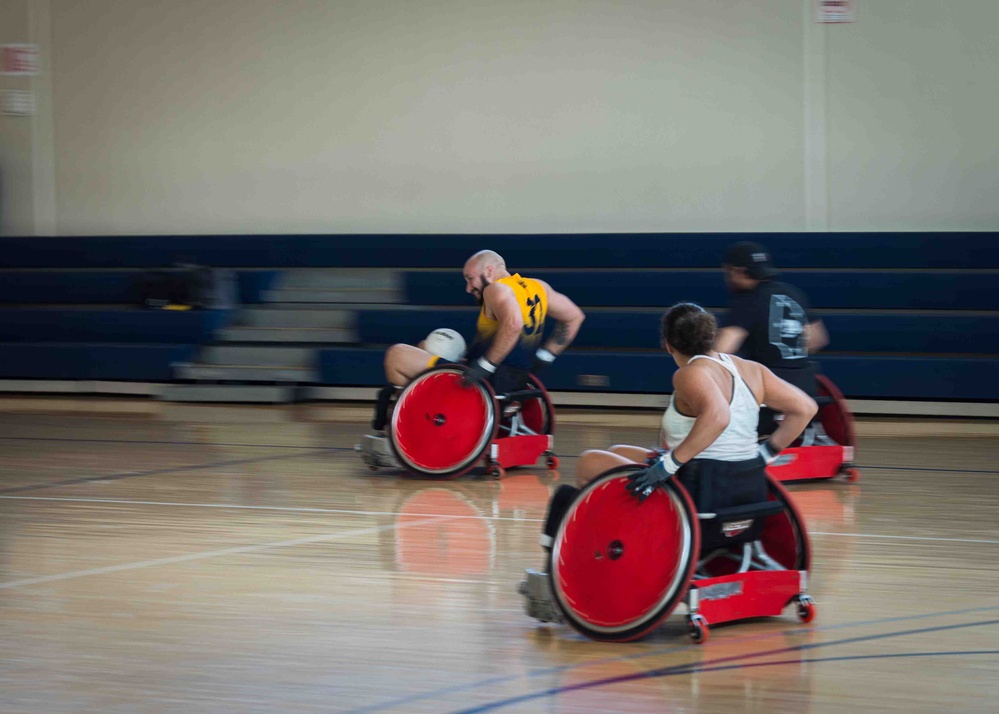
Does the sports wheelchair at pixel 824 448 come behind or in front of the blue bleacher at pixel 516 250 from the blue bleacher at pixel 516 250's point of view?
in front

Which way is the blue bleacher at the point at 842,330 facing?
toward the camera

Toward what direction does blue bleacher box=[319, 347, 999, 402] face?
toward the camera

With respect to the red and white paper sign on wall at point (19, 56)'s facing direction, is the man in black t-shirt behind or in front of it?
in front

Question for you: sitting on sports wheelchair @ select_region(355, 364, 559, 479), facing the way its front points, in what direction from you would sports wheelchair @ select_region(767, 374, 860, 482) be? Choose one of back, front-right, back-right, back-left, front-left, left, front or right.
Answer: back-right

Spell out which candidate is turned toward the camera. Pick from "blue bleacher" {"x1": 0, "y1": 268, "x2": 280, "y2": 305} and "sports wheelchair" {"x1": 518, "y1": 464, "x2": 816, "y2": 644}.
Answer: the blue bleacher

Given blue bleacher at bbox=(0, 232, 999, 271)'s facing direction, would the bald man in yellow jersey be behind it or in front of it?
in front

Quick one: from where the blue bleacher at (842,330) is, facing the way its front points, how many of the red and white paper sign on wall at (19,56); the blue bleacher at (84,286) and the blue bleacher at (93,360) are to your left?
0

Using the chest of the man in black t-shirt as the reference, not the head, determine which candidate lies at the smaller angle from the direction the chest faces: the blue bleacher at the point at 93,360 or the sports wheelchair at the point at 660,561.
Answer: the blue bleacher

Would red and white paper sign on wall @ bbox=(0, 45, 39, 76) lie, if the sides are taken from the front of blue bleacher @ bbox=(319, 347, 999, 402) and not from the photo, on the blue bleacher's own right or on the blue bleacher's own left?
on the blue bleacher's own right

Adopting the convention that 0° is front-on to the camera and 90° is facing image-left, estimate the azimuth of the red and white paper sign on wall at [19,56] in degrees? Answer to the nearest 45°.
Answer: approximately 0°

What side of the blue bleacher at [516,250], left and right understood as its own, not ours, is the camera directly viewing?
front

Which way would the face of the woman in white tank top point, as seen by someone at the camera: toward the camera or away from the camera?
away from the camera

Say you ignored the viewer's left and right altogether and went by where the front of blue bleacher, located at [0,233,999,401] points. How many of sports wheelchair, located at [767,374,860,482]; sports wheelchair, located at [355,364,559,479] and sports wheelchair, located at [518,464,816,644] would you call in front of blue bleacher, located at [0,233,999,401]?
3

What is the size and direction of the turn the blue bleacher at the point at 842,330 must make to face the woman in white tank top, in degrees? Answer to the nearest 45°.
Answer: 0° — it already faces them

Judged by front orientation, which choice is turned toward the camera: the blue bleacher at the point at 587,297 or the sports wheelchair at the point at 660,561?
the blue bleacher
